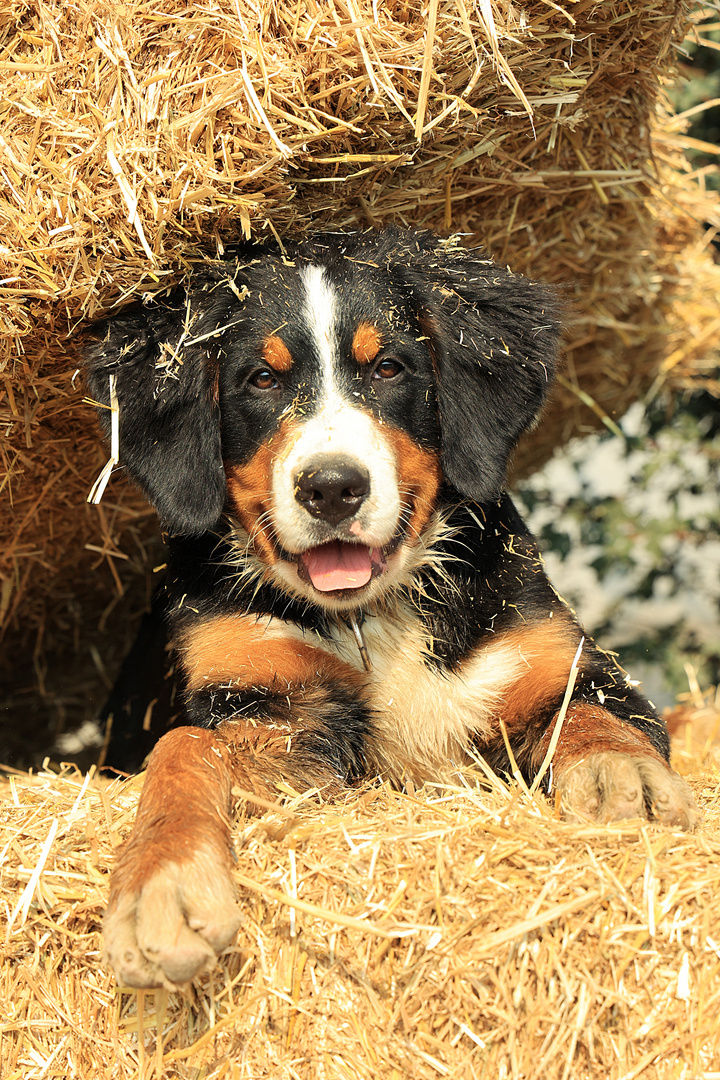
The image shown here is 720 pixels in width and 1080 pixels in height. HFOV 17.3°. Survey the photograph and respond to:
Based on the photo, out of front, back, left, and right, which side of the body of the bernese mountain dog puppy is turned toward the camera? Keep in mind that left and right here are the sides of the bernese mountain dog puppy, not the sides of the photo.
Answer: front
